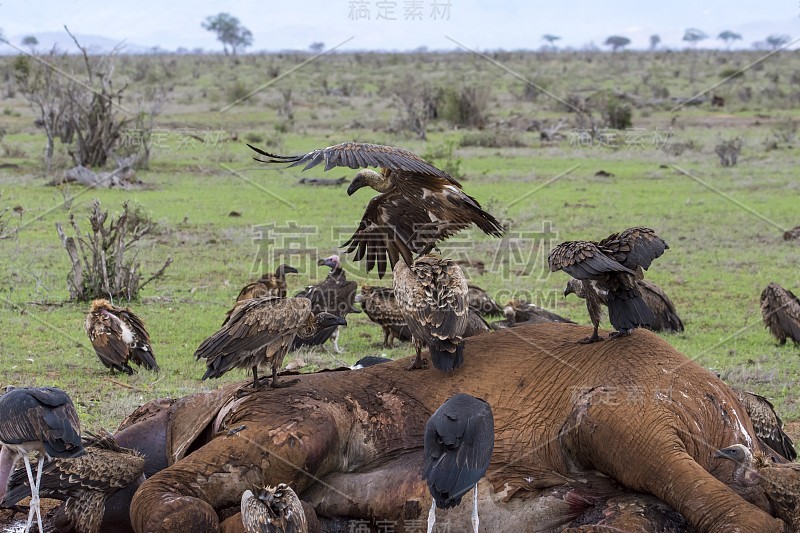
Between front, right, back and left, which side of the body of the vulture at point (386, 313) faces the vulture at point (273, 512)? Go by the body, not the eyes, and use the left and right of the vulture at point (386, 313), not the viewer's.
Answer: left

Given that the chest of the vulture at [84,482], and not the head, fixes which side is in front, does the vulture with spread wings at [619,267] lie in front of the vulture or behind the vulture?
in front

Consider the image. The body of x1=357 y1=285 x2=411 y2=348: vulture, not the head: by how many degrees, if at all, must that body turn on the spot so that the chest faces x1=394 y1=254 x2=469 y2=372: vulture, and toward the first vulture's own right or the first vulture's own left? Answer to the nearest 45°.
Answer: approximately 90° to the first vulture's own left

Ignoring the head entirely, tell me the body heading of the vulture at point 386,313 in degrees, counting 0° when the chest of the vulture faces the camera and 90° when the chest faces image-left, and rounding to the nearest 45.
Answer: approximately 90°

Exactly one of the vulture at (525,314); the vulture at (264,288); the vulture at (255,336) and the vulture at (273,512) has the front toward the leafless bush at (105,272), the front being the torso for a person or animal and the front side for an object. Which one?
the vulture at (525,314)

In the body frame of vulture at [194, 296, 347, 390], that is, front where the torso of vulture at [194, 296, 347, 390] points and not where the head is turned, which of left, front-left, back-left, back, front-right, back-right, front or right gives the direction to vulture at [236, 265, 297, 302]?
left

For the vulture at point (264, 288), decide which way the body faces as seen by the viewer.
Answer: to the viewer's right

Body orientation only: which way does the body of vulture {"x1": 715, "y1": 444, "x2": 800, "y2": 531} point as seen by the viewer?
to the viewer's left

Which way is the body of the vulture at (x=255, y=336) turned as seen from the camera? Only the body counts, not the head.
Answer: to the viewer's right

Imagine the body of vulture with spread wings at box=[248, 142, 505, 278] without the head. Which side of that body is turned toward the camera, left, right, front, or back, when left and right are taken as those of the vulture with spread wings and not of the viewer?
left

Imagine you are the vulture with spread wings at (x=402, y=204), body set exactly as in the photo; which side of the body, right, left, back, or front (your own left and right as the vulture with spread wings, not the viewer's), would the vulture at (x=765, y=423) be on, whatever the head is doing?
back

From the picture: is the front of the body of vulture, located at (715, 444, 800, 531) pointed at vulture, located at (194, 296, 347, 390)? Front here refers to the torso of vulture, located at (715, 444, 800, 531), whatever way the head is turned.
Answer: yes

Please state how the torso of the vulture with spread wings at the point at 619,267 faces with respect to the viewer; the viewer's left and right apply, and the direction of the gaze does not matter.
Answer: facing away from the viewer and to the left of the viewer

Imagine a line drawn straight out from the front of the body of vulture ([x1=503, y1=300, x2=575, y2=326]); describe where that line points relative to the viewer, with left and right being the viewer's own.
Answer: facing to the left of the viewer
